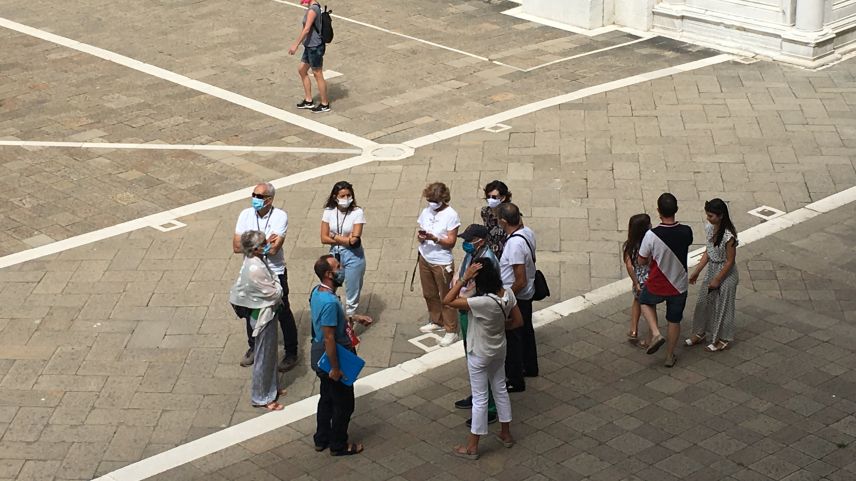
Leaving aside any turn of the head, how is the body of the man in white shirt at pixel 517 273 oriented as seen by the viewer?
to the viewer's left

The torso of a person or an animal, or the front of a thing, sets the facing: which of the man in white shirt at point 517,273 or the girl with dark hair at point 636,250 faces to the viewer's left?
the man in white shirt

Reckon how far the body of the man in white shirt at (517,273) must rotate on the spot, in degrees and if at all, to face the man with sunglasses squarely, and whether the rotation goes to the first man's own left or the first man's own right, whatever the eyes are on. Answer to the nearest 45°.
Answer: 0° — they already face them

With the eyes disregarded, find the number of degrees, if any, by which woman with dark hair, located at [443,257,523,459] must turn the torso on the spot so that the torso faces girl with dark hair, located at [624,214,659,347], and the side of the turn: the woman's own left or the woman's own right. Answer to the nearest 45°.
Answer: approximately 90° to the woman's own right

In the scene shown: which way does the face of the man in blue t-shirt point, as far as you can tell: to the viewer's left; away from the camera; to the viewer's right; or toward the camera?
to the viewer's right

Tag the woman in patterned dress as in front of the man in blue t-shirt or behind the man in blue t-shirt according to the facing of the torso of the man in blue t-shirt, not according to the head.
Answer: in front

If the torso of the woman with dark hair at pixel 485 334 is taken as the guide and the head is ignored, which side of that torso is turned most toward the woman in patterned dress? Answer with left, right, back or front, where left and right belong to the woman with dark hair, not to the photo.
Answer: right

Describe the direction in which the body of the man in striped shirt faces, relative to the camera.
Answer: away from the camera

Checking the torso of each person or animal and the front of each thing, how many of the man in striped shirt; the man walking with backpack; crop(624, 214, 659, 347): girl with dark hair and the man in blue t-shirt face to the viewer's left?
1

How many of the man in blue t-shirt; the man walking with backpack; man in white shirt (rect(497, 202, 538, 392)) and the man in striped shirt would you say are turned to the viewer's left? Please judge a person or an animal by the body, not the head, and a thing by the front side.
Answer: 2

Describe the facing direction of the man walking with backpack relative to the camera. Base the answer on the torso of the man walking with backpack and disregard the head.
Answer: to the viewer's left

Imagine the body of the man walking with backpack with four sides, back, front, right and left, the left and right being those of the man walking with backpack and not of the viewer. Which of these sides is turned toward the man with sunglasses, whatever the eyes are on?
left

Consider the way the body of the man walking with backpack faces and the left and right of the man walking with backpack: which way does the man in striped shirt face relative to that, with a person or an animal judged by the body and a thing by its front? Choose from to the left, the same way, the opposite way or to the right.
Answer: to the right
